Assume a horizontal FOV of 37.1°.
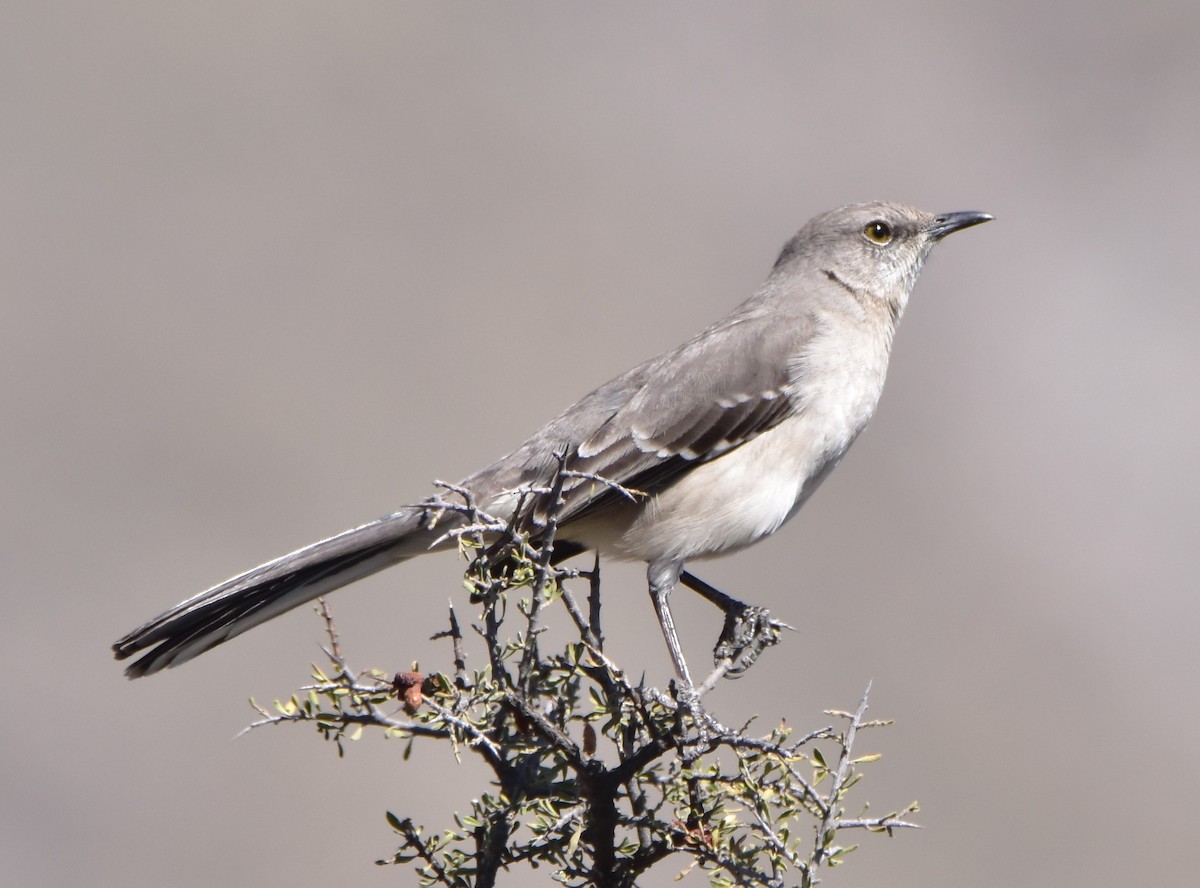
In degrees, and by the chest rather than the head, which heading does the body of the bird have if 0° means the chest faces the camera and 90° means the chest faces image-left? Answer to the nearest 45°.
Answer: approximately 270°
